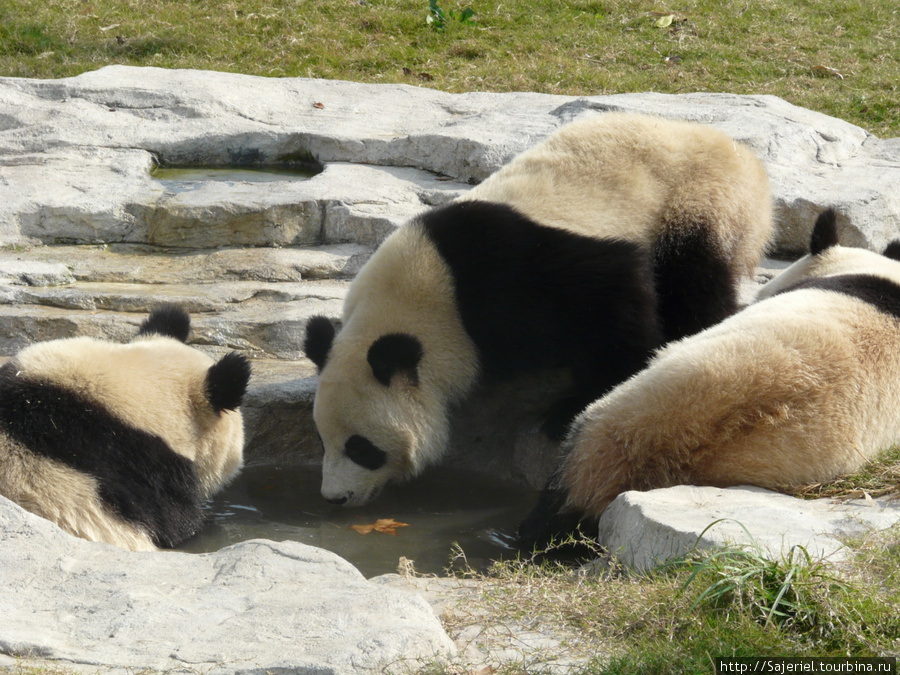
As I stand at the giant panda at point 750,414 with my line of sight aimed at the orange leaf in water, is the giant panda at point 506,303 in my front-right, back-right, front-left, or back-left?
front-right

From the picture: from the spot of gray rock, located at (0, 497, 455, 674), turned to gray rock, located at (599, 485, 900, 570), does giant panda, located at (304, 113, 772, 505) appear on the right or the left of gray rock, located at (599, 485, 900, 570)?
left

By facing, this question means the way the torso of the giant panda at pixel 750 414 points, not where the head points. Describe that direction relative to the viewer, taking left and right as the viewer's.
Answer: facing away from the viewer and to the right of the viewer

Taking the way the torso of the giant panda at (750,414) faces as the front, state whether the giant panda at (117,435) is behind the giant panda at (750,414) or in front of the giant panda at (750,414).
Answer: behind

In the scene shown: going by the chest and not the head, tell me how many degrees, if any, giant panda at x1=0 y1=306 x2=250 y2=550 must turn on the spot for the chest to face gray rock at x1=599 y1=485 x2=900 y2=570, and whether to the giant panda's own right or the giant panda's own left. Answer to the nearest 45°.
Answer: approximately 90° to the giant panda's own right

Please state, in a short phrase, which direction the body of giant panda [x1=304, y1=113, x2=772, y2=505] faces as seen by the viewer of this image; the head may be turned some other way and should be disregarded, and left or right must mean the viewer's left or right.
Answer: facing the viewer and to the left of the viewer

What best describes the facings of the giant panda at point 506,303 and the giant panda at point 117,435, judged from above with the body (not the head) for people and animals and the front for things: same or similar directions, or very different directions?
very different directions

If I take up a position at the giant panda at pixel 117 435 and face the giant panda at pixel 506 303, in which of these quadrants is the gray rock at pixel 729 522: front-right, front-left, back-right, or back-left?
front-right

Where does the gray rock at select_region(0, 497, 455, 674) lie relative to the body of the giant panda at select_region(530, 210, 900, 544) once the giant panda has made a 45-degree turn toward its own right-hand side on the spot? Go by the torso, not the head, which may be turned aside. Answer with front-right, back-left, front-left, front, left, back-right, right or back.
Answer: back-right

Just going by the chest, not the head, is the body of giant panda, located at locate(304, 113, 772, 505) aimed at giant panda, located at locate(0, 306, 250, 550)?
yes

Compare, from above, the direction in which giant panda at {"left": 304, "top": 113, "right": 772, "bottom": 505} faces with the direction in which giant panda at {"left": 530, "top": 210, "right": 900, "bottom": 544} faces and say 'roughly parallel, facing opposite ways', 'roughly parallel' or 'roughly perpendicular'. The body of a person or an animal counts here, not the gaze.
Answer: roughly parallel, facing opposite ways

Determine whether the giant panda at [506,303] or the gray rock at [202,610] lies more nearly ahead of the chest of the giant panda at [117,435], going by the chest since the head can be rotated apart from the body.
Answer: the giant panda

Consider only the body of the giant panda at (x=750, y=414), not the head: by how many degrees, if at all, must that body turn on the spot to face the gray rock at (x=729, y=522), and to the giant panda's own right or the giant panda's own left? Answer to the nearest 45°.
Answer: approximately 135° to the giant panda's own right

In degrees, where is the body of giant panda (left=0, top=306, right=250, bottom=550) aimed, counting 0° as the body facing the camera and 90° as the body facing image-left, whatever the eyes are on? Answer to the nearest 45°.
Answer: approximately 225°

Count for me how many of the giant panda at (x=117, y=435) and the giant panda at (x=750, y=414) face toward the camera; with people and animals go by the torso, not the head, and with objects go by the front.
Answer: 0

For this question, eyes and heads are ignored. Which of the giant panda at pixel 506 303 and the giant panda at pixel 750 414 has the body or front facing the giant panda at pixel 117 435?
the giant panda at pixel 506 303

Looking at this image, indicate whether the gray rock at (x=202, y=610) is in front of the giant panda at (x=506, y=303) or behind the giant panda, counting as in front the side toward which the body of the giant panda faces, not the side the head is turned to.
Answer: in front
